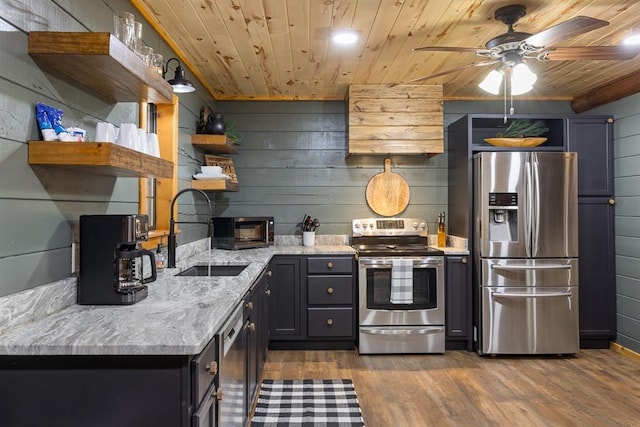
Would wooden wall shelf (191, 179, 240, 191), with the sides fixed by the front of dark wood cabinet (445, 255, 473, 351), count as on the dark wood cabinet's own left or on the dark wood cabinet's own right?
on the dark wood cabinet's own right

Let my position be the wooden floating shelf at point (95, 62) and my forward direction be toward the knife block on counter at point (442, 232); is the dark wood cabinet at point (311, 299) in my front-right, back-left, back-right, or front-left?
front-left

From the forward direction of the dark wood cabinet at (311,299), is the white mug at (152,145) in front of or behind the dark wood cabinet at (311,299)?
in front

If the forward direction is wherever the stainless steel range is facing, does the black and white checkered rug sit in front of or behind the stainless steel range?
in front

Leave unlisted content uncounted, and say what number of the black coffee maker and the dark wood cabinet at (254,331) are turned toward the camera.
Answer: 0

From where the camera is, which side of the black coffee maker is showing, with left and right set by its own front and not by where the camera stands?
right

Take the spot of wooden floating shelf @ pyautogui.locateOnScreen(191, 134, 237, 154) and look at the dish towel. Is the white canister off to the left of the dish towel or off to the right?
left

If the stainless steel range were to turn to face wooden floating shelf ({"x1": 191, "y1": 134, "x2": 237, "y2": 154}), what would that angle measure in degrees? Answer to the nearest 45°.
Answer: approximately 90° to its right

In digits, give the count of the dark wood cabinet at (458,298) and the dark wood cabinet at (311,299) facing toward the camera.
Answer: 2

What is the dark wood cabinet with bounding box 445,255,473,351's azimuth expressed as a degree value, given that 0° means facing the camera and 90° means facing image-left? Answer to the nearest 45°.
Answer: approximately 0°

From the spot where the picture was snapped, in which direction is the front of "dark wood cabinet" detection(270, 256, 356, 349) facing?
facing the viewer

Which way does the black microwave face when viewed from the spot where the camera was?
facing the viewer and to the right of the viewer

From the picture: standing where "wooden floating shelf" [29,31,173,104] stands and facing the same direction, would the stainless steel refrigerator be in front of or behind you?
in front

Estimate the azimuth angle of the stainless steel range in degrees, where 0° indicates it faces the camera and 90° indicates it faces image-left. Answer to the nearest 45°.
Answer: approximately 0°

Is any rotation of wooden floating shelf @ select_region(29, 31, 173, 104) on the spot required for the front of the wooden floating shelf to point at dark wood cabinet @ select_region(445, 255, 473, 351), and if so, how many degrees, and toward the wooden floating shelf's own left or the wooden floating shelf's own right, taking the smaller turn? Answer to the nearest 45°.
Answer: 0° — it already faces it

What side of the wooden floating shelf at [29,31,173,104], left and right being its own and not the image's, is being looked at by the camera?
right

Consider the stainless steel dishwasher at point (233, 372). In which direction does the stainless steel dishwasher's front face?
to the viewer's right

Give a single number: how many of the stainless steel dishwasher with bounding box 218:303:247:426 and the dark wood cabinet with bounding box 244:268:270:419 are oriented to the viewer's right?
2
